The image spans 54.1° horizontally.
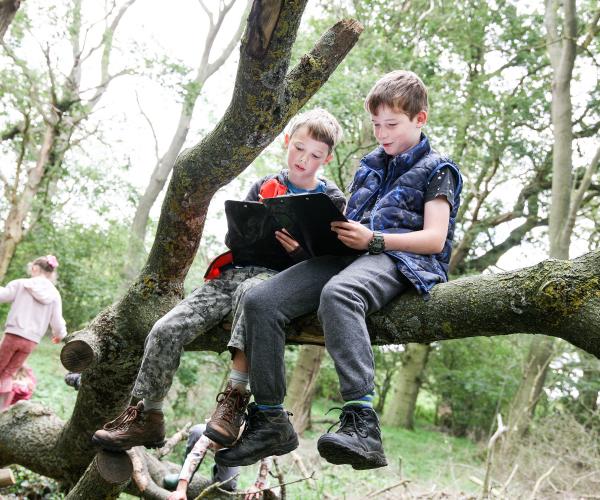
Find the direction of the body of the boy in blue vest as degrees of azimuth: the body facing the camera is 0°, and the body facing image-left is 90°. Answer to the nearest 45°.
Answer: approximately 45°

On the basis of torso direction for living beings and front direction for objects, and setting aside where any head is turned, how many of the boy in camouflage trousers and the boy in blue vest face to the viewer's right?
0

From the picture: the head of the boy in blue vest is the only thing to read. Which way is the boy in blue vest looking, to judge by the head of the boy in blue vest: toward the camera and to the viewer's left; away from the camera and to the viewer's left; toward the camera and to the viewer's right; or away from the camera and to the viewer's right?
toward the camera and to the viewer's left

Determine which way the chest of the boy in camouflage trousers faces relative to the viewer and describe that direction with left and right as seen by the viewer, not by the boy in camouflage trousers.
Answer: facing the viewer and to the left of the viewer

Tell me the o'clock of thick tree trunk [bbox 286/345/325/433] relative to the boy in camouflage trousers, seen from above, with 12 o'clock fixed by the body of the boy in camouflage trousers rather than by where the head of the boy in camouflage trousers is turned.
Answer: The thick tree trunk is roughly at 5 o'clock from the boy in camouflage trousers.

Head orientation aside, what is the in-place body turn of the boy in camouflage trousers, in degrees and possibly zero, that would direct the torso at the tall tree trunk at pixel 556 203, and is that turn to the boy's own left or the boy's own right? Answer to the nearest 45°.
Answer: approximately 180°

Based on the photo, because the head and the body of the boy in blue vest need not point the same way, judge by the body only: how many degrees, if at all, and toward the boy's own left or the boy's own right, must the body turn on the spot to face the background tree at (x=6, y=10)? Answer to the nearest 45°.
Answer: approximately 90° to the boy's own right

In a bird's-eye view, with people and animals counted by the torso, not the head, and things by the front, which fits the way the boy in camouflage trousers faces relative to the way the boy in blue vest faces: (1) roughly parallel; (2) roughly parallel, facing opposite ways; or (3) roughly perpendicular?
roughly parallel

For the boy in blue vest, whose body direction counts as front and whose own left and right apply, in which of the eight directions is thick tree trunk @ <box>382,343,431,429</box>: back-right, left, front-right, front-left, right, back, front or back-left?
back-right

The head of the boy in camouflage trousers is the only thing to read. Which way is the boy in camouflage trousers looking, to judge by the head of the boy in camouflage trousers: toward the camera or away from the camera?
toward the camera
